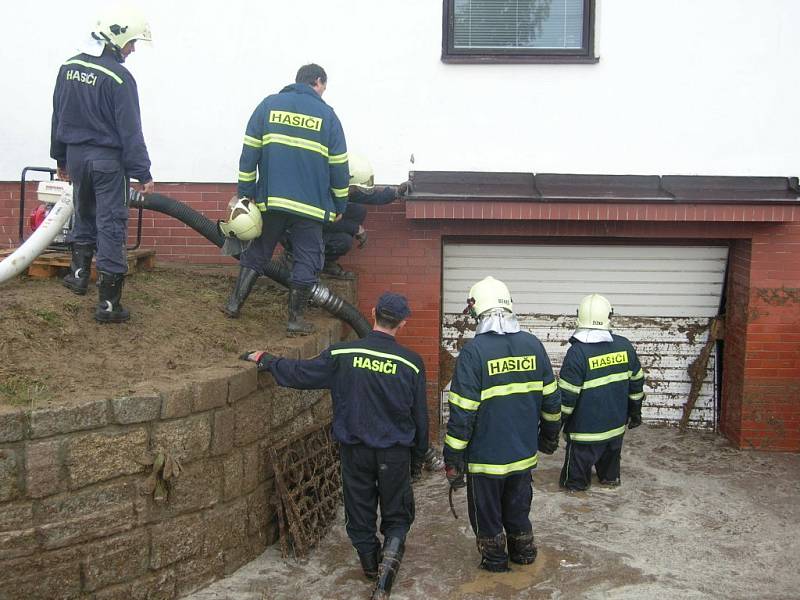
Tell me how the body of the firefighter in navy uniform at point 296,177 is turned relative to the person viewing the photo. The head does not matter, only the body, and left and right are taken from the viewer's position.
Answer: facing away from the viewer and to the right of the viewer

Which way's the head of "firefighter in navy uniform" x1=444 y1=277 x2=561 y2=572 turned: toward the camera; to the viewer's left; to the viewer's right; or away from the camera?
away from the camera

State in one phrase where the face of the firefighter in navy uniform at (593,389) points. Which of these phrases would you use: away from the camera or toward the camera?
away from the camera

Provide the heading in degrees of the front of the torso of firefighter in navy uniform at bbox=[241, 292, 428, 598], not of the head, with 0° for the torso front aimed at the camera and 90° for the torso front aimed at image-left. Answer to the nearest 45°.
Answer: approximately 180°

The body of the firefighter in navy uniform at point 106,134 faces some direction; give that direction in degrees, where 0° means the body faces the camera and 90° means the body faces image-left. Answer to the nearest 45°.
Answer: approximately 225°

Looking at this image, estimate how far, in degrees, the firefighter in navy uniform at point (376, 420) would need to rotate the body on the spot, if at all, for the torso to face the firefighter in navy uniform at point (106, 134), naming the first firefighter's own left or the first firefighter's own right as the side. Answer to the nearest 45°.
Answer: approximately 90° to the first firefighter's own left

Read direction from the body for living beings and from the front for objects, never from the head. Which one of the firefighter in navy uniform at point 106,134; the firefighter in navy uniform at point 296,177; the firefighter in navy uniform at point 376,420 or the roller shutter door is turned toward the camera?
the roller shutter door

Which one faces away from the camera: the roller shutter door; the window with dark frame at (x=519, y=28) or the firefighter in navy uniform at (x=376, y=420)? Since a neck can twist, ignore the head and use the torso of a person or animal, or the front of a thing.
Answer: the firefighter in navy uniform

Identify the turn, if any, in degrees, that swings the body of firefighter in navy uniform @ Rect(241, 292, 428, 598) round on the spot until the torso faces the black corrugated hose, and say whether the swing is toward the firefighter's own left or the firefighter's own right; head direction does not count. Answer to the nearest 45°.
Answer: approximately 45° to the firefighter's own left

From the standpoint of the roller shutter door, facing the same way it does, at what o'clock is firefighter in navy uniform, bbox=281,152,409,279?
The firefighter in navy uniform is roughly at 2 o'clock from the roller shutter door.

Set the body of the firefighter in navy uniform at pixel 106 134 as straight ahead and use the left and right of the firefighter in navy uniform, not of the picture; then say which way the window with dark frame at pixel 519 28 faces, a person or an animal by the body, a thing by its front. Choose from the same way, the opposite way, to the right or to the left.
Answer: the opposite way

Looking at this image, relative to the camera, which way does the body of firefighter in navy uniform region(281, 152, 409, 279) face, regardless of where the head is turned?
to the viewer's right

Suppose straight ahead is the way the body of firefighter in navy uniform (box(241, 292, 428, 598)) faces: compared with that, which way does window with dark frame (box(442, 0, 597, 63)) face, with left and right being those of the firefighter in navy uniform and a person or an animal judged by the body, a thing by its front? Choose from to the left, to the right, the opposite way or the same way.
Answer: the opposite way
